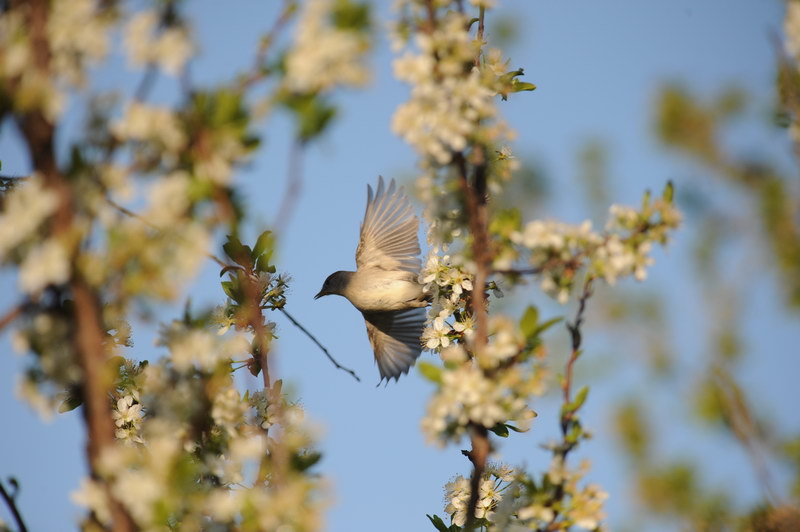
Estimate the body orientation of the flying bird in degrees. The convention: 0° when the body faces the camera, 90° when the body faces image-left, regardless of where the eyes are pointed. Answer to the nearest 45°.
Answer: approximately 90°
